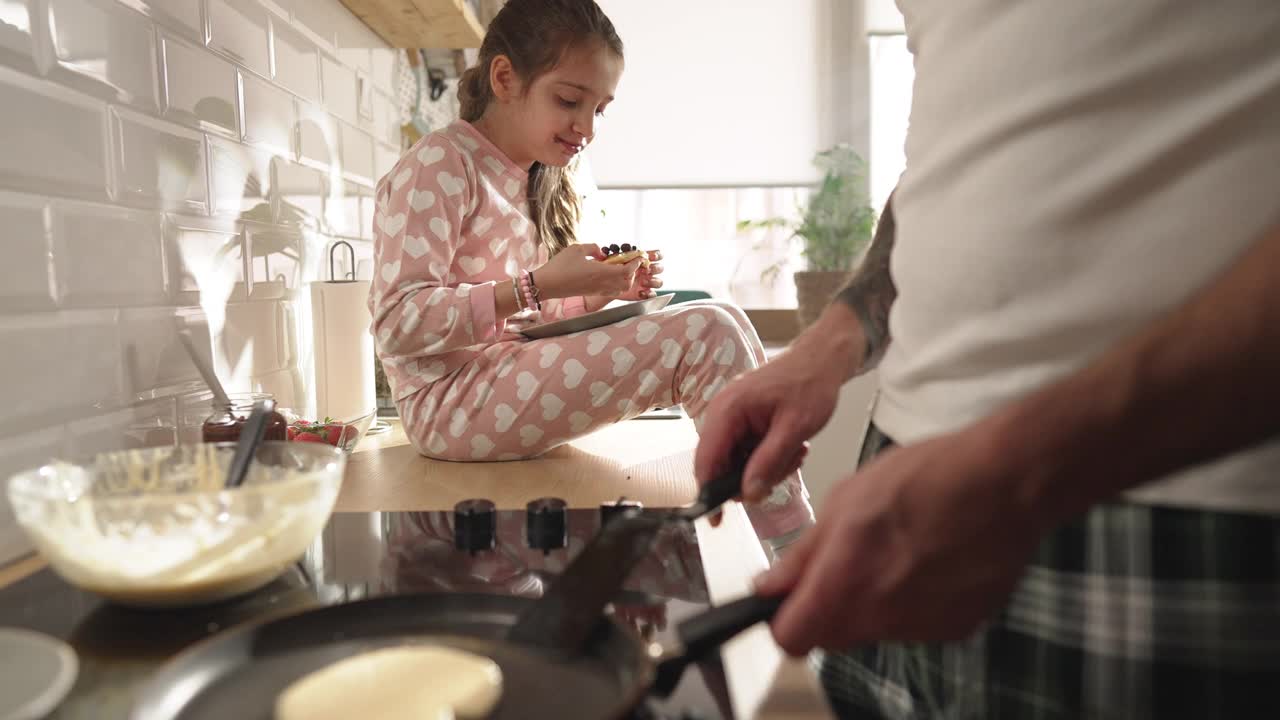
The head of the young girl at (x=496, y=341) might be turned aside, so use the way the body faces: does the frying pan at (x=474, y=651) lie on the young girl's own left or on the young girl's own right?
on the young girl's own right

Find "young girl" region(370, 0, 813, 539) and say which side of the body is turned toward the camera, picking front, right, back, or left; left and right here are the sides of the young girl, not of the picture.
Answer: right

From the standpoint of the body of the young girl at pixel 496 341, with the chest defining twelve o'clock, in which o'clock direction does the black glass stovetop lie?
The black glass stovetop is roughly at 3 o'clock from the young girl.

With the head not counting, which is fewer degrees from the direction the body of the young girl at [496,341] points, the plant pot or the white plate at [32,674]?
the plant pot

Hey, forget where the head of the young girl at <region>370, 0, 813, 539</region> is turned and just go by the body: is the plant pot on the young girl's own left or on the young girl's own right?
on the young girl's own left
